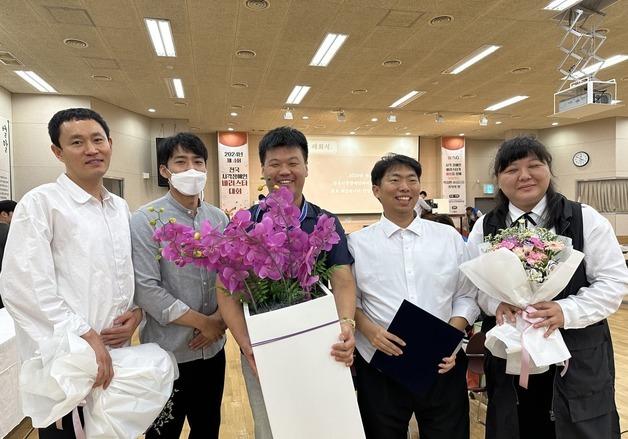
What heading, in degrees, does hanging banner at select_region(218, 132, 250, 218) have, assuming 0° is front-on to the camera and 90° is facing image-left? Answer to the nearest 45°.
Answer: approximately 0°

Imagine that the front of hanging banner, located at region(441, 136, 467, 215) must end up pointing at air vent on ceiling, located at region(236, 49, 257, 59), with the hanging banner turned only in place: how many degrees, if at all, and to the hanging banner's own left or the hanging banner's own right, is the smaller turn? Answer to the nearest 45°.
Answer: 0° — it already faces it

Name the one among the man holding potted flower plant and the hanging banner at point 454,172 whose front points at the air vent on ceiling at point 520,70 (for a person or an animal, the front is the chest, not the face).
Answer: the hanging banner

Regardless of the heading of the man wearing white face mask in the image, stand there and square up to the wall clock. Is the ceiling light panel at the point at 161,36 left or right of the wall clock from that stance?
left

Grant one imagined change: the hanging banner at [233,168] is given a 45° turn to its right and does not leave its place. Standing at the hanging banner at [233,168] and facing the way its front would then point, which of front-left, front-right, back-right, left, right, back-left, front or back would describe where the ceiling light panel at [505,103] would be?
left

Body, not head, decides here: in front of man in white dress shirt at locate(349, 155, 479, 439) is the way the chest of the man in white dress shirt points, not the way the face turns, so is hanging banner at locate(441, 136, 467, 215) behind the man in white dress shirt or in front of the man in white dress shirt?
behind

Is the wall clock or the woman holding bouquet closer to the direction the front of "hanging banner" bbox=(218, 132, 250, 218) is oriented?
the woman holding bouquet

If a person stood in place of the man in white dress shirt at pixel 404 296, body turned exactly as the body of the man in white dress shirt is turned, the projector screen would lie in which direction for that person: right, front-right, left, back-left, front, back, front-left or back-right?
back
